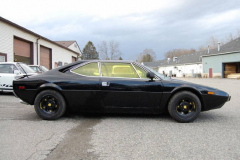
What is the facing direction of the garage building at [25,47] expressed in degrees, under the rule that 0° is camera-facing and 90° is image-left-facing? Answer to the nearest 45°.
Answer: approximately 315°

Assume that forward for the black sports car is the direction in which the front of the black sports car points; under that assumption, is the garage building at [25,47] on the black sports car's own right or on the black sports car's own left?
on the black sports car's own left

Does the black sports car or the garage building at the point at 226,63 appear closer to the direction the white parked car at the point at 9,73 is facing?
the black sports car

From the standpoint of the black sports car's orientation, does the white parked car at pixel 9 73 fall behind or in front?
behind

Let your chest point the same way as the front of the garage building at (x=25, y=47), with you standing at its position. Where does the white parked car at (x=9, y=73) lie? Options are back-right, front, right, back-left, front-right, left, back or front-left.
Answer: front-right

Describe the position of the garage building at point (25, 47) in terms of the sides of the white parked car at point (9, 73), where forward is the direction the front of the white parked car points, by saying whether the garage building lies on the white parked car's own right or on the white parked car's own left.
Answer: on the white parked car's own left

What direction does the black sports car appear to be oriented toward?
to the viewer's right

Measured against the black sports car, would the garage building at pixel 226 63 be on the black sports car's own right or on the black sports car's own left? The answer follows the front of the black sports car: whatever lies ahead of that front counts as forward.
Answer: on the black sports car's own left
